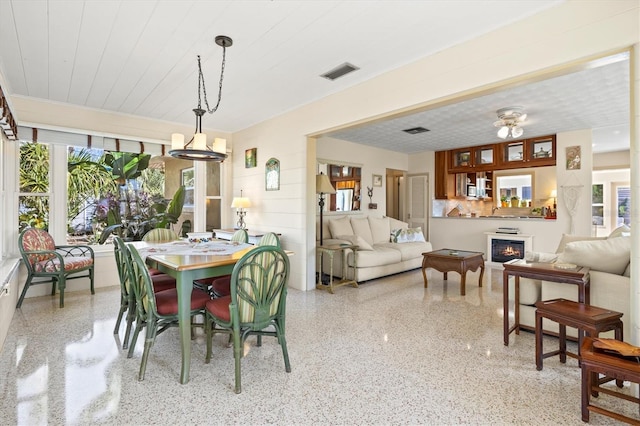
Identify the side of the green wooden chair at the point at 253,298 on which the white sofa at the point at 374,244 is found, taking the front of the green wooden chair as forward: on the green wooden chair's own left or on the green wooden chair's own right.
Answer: on the green wooden chair's own right

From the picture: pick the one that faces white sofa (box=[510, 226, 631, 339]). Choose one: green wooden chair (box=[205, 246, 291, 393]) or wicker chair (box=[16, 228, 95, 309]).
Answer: the wicker chair

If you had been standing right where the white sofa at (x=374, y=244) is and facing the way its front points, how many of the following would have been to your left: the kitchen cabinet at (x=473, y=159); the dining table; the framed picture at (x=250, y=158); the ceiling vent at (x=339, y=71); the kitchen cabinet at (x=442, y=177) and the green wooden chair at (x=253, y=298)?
2

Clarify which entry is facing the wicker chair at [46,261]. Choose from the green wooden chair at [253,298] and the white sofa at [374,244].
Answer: the green wooden chair

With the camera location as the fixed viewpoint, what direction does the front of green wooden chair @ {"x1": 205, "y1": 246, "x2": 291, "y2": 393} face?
facing away from the viewer and to the left of the viewer

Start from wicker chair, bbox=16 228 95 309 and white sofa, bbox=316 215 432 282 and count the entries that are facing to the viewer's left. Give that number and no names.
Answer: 0

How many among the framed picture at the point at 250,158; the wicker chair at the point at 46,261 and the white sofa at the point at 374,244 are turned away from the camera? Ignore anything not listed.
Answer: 0

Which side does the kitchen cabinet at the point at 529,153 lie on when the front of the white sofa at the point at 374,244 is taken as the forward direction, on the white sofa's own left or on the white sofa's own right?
on the white sofa's own left

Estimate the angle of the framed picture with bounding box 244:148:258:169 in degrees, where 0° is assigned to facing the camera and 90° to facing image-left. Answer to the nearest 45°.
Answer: approximately 45°

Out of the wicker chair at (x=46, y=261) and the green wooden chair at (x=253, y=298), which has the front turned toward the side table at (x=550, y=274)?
the wicker chair

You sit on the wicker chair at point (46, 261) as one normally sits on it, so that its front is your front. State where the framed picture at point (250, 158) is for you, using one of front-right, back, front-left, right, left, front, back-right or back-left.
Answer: front-left

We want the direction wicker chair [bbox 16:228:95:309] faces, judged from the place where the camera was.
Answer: facing the viewer and to the right of the viewer

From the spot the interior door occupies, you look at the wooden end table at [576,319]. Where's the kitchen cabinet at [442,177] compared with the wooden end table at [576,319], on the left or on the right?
left

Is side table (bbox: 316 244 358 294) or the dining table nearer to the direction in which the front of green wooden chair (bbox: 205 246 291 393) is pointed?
the dining table

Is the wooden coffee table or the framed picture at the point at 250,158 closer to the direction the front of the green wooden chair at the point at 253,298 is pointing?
the framed picture
